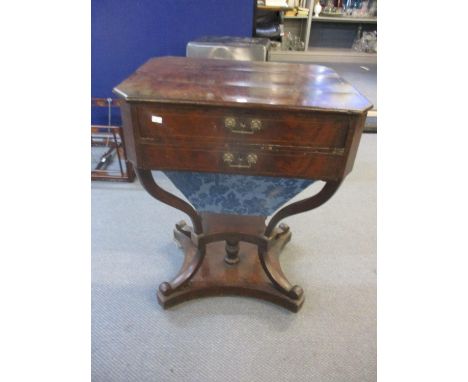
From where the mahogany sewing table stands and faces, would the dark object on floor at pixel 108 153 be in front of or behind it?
behind

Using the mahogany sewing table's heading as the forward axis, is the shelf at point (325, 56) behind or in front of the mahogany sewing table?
behind

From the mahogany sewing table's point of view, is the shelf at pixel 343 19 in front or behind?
behind

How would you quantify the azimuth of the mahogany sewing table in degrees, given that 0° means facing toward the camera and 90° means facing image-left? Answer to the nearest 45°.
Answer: approximately 0°
